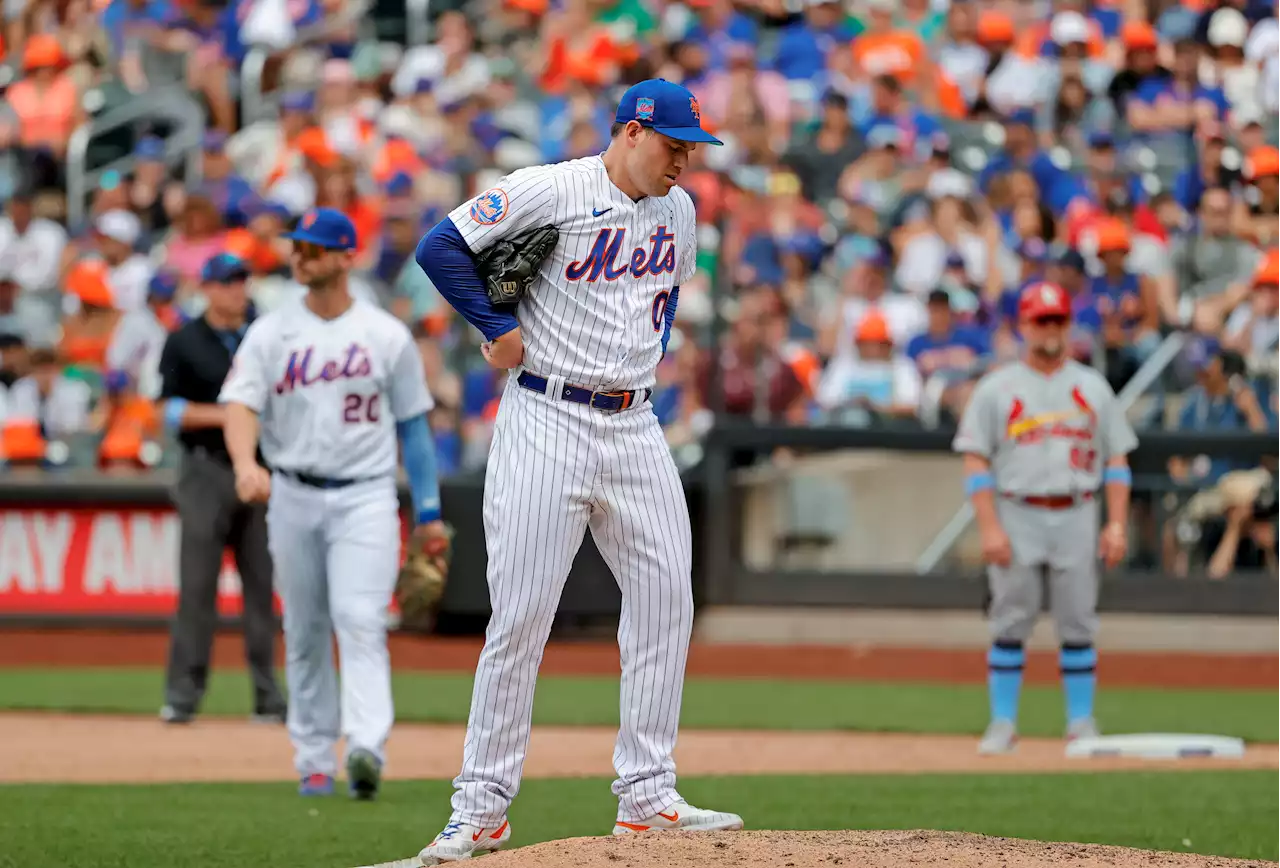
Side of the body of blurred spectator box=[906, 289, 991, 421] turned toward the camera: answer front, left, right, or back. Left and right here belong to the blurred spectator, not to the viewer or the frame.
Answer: front

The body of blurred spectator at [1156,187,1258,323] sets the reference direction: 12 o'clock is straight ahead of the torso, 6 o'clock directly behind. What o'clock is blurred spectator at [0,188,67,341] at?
blurred spectator at [0,188,67,341] is roughly at 3 o'clock from blurred spectator at [1156,187,1258,323].

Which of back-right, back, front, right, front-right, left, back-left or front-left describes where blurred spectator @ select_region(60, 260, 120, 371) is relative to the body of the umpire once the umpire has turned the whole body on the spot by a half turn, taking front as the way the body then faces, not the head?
front-right

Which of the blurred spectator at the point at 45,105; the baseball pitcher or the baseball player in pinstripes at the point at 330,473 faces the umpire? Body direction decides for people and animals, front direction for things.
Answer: the blurred spectator

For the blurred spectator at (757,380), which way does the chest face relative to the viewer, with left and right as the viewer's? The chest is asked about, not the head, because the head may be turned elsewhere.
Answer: facing the viewer

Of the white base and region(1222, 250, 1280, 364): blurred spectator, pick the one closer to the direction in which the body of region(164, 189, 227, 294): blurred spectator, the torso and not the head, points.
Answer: the white base

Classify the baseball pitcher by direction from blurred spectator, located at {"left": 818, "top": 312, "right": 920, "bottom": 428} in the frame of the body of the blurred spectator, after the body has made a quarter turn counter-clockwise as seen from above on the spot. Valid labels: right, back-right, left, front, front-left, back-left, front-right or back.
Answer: right

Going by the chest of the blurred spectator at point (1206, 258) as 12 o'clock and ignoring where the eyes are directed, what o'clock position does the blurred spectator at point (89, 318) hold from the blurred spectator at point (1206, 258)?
the blurred spectator at point (89, 318) is roughly at 3 o'clock from the blurred spectator at point (1206, 258).

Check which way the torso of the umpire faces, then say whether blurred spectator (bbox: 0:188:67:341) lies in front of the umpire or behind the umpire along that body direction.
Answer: behind

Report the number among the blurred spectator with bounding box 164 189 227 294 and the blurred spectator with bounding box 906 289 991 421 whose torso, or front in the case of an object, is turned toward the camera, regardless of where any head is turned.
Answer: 2
